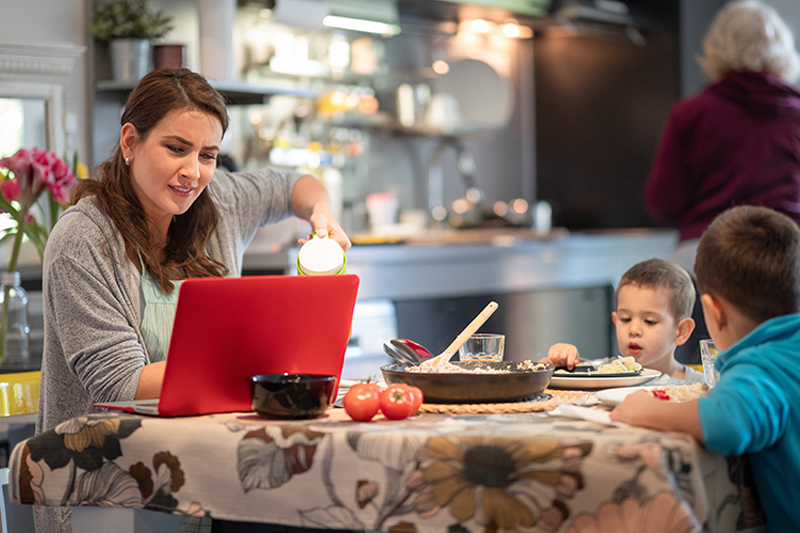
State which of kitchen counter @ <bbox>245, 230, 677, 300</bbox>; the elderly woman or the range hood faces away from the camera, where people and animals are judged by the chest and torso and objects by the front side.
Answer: the elderly woman

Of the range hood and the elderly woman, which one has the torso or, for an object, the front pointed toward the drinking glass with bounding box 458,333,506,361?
the range hood

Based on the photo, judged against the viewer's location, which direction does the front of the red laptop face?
facing away from the viewer and to the left of the viewer

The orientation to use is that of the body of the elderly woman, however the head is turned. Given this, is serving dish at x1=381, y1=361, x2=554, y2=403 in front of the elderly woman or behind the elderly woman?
behind

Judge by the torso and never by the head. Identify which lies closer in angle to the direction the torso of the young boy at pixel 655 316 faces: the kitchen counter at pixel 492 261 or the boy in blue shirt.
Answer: the boy in blue shirt

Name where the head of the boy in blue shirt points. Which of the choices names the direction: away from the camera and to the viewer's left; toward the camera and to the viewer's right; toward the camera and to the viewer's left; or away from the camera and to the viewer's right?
away from the camera and to the viewer's left
